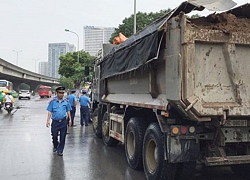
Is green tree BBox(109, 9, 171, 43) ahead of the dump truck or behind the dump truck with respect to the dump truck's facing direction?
ahead

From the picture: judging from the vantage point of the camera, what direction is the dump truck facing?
facing away from the viewer and to the left of the viewer

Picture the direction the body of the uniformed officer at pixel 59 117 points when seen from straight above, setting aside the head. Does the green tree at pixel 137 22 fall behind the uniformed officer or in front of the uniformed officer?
behind

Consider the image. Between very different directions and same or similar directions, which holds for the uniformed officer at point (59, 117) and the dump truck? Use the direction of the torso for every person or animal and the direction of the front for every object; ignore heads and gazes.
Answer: very different directions

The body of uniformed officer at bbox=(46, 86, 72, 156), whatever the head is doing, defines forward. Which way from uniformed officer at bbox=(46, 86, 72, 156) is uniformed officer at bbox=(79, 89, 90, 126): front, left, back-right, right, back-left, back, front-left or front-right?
back

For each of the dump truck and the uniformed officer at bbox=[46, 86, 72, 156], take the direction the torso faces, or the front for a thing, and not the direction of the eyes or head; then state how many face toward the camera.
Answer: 1
